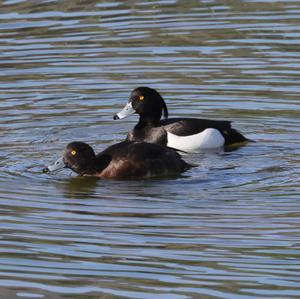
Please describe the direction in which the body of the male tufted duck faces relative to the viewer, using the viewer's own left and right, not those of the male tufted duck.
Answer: facing to the left of the viewer

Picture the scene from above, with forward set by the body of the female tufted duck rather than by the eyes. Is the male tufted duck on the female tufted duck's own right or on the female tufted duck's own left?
on the female tufted duck's own right

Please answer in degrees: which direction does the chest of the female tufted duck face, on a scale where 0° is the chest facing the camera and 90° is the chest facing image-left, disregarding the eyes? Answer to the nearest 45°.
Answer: approximately 90°

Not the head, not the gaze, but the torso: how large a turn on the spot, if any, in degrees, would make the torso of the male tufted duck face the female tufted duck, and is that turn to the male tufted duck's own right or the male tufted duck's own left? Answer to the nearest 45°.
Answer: approximately 90° to the male tufted duck's own left

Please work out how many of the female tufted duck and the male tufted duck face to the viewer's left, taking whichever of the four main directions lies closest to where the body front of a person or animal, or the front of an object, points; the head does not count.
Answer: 2
